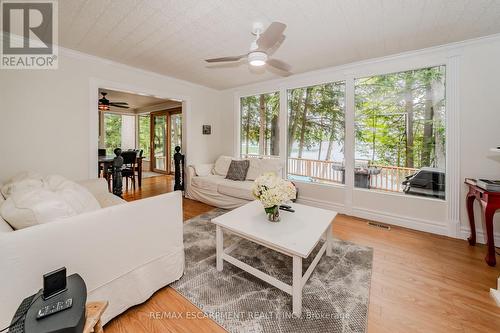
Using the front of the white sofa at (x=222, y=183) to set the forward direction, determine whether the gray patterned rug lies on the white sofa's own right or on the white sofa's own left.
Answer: on the white sofa's own left

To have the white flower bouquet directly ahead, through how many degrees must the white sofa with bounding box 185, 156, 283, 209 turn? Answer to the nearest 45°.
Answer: approximately 45° to its left

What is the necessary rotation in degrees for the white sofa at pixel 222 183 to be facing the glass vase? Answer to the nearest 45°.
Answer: approximately 45° to its left

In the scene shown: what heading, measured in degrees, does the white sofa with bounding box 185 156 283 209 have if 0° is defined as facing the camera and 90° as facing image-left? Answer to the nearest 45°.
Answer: approximately 45°

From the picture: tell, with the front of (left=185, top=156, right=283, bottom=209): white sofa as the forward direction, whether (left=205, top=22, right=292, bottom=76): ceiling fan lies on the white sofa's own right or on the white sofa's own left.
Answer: on the white sofa's own left

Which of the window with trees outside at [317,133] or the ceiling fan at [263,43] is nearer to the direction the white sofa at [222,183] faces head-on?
the ceiling fan

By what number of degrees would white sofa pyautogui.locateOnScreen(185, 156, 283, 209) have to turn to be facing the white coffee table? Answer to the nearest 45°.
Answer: approximately 45° to its left

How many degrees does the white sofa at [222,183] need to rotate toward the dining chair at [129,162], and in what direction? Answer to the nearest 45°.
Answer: approximately 90° to its right
